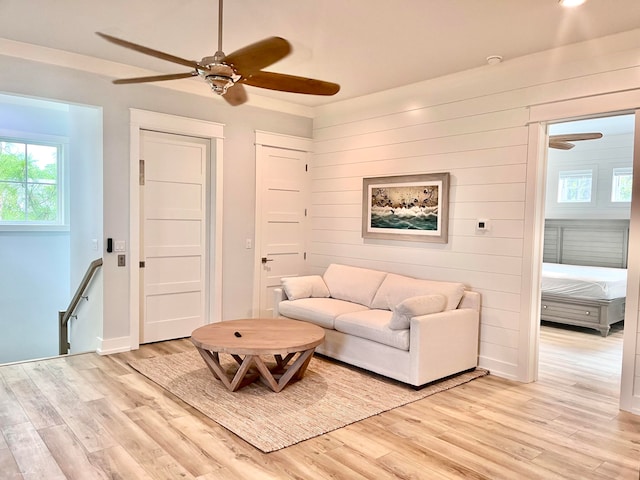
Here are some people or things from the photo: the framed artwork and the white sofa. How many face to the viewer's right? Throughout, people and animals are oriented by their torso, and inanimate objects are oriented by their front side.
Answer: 0

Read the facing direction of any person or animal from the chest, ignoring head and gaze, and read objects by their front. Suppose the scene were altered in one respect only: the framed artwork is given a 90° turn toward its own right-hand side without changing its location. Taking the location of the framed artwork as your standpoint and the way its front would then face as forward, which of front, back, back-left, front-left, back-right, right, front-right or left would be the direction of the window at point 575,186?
right

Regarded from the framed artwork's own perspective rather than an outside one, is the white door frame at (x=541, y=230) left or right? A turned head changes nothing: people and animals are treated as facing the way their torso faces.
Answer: on its left

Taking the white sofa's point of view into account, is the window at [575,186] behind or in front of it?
behind

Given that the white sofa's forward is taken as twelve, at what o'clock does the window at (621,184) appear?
The window is roughly at 6 o'clock from the white sofa.

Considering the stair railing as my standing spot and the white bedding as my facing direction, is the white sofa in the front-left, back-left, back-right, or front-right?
front-right

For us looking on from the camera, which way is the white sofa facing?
facing the viewer and to the left of the viewer

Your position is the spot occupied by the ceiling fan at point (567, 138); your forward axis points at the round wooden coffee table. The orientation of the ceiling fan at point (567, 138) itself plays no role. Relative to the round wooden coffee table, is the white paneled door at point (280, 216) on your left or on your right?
right

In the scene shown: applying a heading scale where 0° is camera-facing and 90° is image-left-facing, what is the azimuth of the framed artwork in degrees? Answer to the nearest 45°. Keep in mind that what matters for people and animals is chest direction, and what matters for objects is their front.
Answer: approximately 45°

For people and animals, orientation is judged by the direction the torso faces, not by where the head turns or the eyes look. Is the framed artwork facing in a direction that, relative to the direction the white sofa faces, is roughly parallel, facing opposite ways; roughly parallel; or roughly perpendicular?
roughly parallel

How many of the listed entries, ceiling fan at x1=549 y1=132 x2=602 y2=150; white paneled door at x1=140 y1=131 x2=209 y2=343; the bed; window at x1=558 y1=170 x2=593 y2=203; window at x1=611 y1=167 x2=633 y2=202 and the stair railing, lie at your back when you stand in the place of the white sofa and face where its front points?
4

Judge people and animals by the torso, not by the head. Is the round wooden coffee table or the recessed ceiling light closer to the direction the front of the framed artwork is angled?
the round wooden coffee table

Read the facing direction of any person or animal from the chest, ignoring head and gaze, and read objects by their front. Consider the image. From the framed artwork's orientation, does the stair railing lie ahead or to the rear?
ahead

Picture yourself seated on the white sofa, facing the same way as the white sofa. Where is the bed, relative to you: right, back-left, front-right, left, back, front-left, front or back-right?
back
